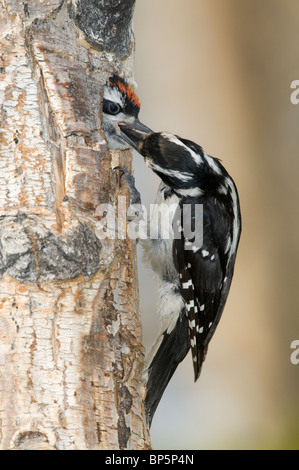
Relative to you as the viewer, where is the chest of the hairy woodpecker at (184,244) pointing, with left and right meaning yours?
facing to the left of the viewer
